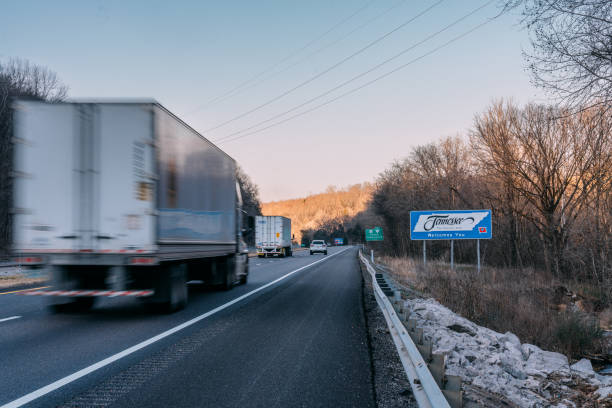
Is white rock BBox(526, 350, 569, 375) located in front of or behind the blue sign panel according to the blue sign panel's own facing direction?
in front

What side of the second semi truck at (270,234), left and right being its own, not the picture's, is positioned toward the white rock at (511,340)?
back

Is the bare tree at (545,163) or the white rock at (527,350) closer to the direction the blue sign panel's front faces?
the white rock

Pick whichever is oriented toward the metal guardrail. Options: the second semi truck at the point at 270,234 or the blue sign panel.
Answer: the blue sign panel

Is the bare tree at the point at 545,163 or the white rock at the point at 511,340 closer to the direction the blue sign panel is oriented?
the white rock

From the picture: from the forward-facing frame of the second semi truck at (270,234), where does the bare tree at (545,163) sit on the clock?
The bare tree is roughly at 5 o'clock from the second semi truck.

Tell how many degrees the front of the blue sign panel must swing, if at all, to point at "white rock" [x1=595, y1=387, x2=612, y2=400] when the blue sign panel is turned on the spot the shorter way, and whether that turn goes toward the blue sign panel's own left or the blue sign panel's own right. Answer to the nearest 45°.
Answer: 0° — it already faces it

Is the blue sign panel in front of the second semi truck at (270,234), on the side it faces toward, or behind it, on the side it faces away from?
behind

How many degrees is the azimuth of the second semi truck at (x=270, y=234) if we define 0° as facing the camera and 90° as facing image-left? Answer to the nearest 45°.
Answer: approximately 180°

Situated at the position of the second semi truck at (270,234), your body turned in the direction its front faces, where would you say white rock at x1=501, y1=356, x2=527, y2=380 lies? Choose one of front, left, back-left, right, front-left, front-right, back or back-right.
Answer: back

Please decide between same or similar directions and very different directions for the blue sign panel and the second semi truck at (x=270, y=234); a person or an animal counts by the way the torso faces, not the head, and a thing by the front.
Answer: very different directions

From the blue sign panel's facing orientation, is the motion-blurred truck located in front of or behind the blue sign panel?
in front

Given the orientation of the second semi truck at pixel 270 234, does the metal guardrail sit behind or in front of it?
behind

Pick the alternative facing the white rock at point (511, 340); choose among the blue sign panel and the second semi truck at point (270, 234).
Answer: the blue sign panel

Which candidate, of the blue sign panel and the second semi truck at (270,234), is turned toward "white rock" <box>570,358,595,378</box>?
the blue sign panel

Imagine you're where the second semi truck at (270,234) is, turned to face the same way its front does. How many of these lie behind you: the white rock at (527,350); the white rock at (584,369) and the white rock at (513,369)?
3

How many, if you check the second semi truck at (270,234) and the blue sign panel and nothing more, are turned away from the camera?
1

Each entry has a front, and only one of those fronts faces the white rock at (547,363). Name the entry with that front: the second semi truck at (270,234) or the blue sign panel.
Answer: the blue sign panel
